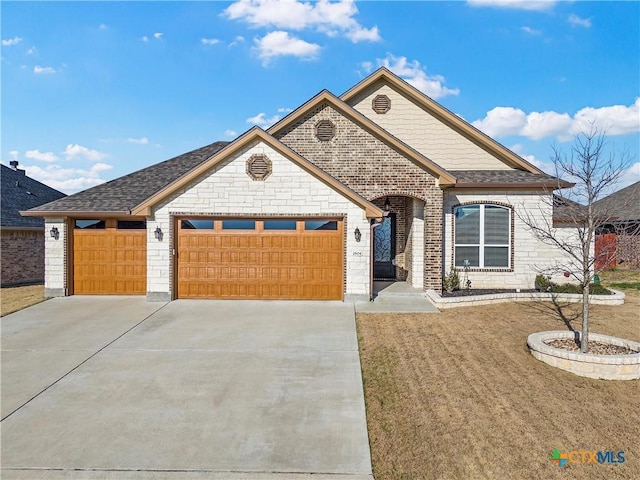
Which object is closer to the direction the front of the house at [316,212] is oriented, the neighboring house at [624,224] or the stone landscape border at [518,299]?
the stone landscape border

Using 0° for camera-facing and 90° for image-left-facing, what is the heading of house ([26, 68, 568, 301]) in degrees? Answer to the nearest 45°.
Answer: approximately 0°

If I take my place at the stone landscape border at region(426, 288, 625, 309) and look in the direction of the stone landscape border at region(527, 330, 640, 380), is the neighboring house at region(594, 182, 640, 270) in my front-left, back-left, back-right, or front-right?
back-left

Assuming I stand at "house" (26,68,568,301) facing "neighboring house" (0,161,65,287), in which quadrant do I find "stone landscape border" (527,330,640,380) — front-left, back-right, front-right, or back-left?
back-left

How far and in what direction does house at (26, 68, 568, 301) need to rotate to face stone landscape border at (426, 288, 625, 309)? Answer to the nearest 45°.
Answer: approximately 90° to its left

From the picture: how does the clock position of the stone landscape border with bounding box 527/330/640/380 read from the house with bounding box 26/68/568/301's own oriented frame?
The stone landscape border is roughly at 11 o'clock from the house.

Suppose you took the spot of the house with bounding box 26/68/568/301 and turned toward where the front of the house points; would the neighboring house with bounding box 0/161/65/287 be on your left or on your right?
on your right

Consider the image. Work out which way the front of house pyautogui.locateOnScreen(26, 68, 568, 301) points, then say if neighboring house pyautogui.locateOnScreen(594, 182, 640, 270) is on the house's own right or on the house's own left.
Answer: on the house's own left
